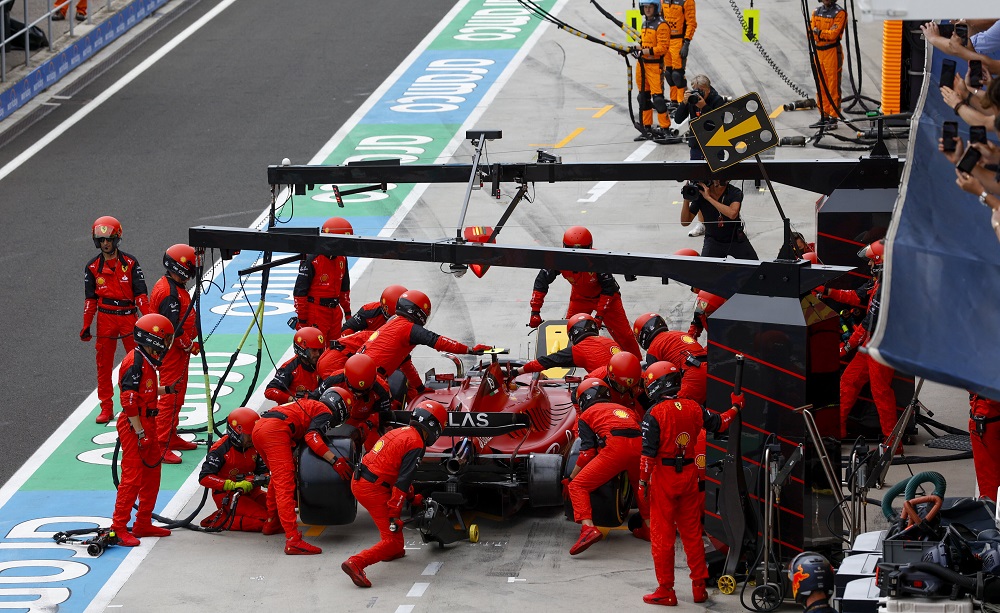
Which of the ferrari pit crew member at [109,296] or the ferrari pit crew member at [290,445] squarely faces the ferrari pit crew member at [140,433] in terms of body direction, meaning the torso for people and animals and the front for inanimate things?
the ferrari pit crew member at [109,296]

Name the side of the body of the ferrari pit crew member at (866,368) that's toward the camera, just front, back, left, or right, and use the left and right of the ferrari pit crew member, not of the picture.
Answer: left

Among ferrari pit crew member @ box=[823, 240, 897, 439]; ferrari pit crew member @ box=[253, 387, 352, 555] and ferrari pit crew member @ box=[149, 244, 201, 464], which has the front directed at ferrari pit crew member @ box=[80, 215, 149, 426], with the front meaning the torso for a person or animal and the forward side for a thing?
ferrari pit crew member @ box=[823, 240, 897, 439]

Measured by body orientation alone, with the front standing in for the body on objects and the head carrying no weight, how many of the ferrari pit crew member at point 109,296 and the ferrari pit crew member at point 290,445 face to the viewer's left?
0

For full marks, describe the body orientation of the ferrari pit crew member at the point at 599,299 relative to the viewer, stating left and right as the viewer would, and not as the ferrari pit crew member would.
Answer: facing the viewer

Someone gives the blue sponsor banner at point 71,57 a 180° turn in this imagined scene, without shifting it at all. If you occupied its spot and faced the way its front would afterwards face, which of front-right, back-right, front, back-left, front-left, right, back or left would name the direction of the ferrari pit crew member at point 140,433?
back-left

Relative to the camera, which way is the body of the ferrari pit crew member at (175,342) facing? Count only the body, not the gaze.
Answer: to the viewer's right

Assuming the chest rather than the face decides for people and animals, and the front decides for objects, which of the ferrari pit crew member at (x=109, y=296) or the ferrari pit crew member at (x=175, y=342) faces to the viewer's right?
the ferrari pit crew member at (x=175, y=342)

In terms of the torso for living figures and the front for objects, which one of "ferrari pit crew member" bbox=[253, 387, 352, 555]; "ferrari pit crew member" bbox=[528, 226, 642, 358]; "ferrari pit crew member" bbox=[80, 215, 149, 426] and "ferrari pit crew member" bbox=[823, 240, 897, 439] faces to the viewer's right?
"ferrari pit crew member" bbox=[253, 387, 352, 555]

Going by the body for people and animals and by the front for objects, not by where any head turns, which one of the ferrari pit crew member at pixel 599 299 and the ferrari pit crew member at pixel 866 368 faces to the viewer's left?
the ferrari pit crew member at pixel 866 368

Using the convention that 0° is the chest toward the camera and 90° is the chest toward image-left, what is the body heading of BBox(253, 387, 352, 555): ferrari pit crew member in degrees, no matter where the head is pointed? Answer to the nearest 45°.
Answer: approximately 270°
